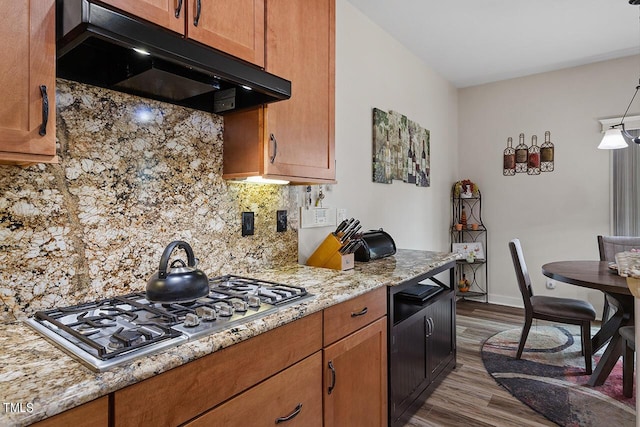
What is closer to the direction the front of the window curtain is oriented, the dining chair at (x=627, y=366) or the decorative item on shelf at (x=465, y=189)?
the dining chair

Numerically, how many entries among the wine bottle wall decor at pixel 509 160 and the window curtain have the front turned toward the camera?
2

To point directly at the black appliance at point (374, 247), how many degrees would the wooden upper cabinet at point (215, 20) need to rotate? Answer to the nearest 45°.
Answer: approximately 90° to its left

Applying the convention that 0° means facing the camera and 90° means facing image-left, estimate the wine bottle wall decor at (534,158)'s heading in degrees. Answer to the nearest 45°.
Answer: approximately 0°

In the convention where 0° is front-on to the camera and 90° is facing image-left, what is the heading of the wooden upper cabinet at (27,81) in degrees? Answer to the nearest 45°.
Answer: approximately 0°

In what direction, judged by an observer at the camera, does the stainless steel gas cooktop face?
facing the viewer and to the right of the viewer

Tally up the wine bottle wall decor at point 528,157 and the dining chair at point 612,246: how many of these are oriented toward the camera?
2
